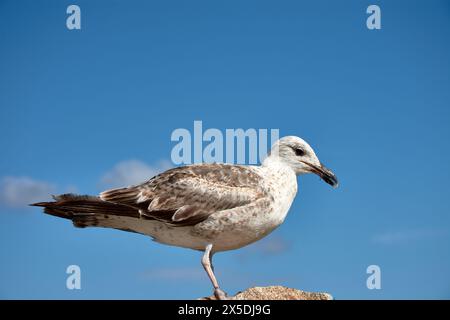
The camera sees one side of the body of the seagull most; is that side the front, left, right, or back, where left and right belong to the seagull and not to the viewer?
right
